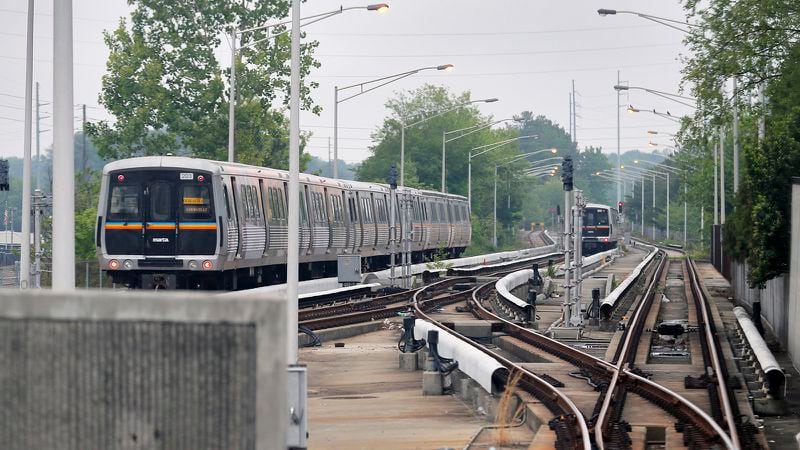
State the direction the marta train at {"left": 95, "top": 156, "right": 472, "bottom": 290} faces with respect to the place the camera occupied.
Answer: facing the viewer

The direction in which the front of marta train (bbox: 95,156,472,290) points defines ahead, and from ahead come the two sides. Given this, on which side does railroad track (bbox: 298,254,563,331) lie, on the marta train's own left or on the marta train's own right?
on the marta train's own left

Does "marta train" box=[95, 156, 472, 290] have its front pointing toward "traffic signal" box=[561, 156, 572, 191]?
no

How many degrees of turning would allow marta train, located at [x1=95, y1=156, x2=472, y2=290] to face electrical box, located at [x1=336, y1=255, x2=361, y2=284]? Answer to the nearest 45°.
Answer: approximately 135° to its left

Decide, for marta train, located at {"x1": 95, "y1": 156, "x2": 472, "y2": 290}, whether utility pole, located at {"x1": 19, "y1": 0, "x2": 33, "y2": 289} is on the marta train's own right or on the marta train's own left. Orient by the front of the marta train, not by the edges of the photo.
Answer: on the marta train's own right

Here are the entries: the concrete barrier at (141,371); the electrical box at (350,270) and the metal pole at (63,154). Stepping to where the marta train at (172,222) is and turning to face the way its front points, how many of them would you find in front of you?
2

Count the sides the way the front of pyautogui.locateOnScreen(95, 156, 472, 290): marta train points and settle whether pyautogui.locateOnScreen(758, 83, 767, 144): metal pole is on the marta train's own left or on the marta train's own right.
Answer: on the marta train's own left

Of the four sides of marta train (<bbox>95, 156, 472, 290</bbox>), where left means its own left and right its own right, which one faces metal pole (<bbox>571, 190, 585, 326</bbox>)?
left

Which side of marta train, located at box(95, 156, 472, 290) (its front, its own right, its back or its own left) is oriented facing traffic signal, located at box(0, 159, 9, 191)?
right

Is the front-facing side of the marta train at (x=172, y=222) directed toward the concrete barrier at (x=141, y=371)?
yes

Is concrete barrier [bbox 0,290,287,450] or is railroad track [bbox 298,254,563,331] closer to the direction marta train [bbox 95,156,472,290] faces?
the concrete barrier

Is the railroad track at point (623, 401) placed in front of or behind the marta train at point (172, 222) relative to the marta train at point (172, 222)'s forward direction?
in front

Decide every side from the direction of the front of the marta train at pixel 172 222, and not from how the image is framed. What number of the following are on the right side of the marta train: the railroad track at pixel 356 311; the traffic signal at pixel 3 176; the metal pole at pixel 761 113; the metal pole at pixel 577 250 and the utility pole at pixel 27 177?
2

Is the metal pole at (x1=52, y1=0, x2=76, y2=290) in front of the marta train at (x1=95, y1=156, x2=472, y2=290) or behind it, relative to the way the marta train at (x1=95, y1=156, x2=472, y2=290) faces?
in front
